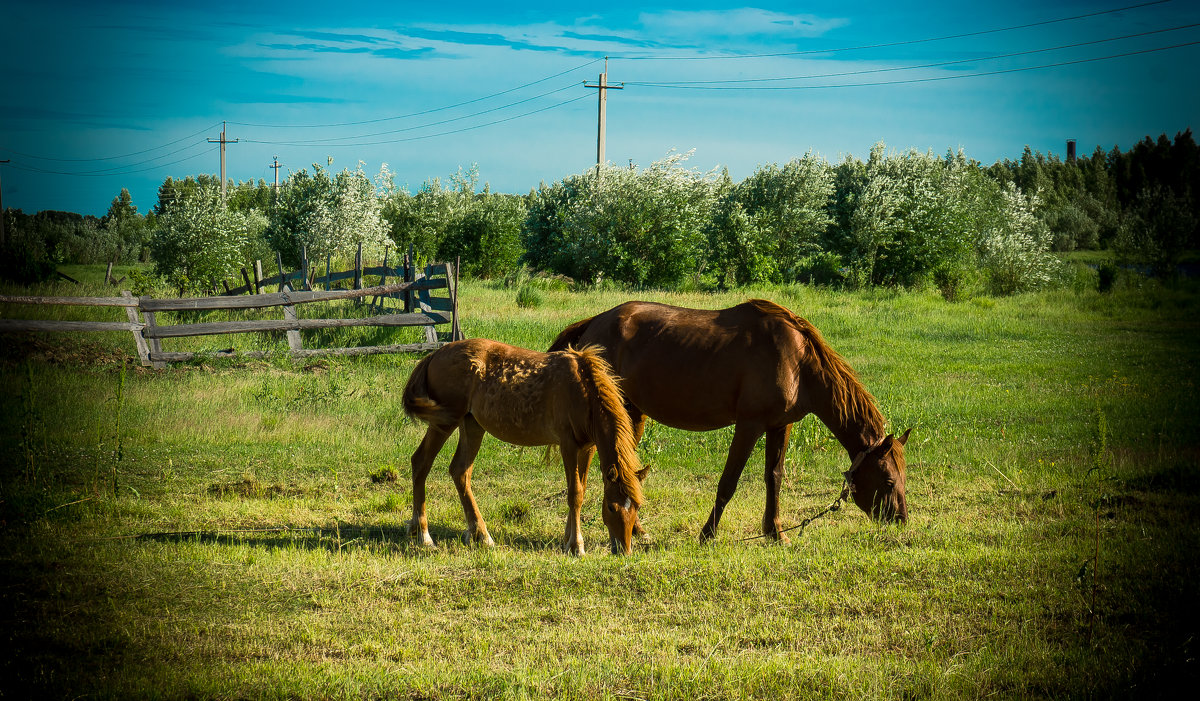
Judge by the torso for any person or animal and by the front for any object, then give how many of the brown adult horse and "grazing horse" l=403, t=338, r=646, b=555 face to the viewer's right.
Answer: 2

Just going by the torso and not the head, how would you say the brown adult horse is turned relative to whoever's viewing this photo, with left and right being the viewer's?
facing to the right of the viewer

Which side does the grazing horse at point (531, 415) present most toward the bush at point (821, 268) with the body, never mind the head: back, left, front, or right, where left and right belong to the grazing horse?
left

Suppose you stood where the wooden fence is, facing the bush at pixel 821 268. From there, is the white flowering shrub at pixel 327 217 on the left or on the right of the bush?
left

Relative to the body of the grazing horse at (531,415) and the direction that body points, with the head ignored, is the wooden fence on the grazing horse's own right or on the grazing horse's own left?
on the grazing horse's own left

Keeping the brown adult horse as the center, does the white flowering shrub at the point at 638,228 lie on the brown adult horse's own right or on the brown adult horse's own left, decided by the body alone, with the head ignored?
on the brown adult horse's own left

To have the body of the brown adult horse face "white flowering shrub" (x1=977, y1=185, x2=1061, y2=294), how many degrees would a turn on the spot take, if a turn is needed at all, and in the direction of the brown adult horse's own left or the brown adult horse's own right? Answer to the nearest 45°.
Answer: approximately 90° to the brown adult horse's own left

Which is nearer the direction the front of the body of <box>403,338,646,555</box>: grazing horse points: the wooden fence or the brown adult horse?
the brown adult horse

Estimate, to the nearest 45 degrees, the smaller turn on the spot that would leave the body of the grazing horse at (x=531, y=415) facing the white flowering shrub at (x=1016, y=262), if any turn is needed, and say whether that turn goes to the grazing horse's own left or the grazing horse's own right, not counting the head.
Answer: approximately 45° to the grazing horse's own left

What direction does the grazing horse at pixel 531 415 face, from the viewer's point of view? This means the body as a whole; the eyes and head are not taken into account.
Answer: to the viewer's right
